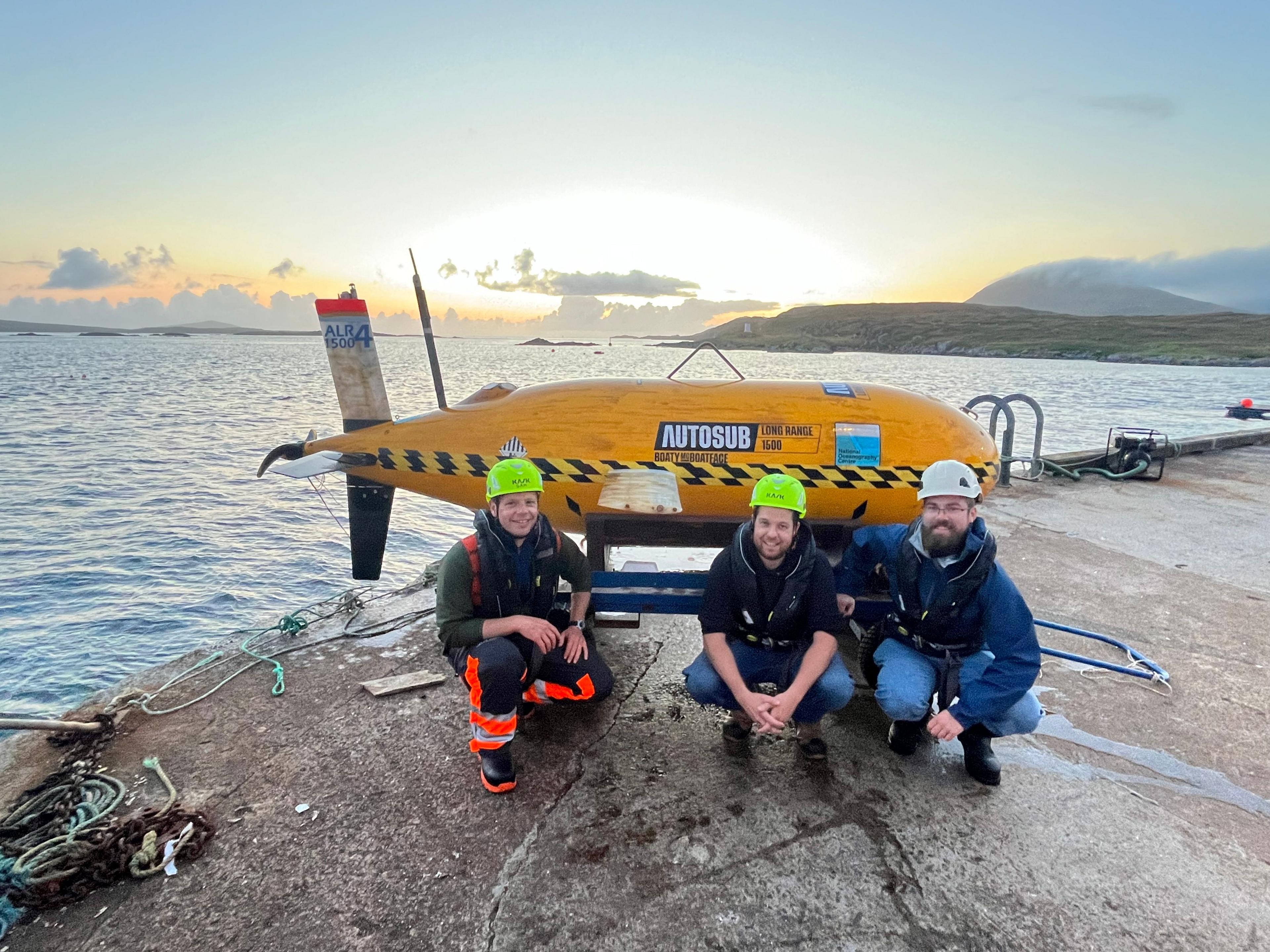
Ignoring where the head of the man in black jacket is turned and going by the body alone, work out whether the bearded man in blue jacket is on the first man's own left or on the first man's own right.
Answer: on the first man's own left

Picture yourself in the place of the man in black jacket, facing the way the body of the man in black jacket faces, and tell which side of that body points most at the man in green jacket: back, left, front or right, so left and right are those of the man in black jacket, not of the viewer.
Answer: right

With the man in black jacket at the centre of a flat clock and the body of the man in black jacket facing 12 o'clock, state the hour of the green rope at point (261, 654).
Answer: The green rope is roughly at 3 o'clock from the man in black jacket.

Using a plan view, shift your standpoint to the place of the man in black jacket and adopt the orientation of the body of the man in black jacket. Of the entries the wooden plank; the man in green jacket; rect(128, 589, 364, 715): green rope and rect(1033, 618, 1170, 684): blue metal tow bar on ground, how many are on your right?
3

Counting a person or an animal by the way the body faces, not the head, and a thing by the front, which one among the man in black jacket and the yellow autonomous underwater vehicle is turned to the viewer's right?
the yellow autonomous underwater vehicle

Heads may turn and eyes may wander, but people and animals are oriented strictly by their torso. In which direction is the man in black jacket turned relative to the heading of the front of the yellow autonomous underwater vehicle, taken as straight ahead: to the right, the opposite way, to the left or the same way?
to the right

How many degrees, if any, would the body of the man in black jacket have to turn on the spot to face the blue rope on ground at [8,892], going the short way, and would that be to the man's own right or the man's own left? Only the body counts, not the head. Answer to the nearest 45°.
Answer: approximately 45° to the man's own right

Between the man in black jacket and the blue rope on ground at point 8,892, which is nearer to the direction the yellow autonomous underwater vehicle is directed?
the man in black jacket

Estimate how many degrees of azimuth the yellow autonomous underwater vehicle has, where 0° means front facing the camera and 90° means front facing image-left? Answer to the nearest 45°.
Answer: approximately 270°

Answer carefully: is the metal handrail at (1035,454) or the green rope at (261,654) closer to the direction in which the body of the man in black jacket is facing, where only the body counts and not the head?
the green rope

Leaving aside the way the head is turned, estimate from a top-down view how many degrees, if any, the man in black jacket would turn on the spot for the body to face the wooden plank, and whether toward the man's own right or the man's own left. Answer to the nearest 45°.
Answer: approximately 90° to the man's own right

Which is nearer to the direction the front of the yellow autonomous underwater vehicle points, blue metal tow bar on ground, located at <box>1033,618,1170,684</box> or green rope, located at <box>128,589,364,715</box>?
the blue metal tow bar on ground

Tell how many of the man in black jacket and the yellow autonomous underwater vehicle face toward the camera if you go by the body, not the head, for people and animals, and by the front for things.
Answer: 1
